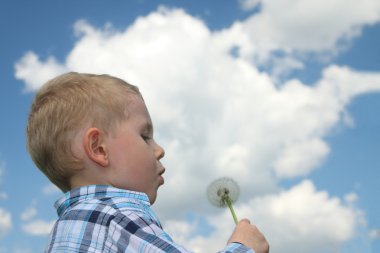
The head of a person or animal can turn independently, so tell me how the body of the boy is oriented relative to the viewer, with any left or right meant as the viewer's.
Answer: facing to the right of the viewer

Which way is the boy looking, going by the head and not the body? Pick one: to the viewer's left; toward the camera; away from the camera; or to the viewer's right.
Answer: to the viewer's right
